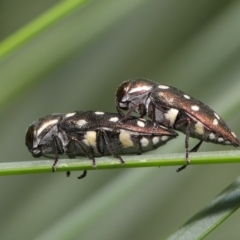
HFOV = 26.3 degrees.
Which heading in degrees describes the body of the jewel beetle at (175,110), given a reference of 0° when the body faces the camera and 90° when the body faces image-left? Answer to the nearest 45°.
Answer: approximately 90°

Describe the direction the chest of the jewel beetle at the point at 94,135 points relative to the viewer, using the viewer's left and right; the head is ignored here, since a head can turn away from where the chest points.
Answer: facing to the left of the viewer

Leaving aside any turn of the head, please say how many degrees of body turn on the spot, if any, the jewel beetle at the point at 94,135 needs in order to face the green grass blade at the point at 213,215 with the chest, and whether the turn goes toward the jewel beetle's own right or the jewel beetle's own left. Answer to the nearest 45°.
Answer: approximately 180°
